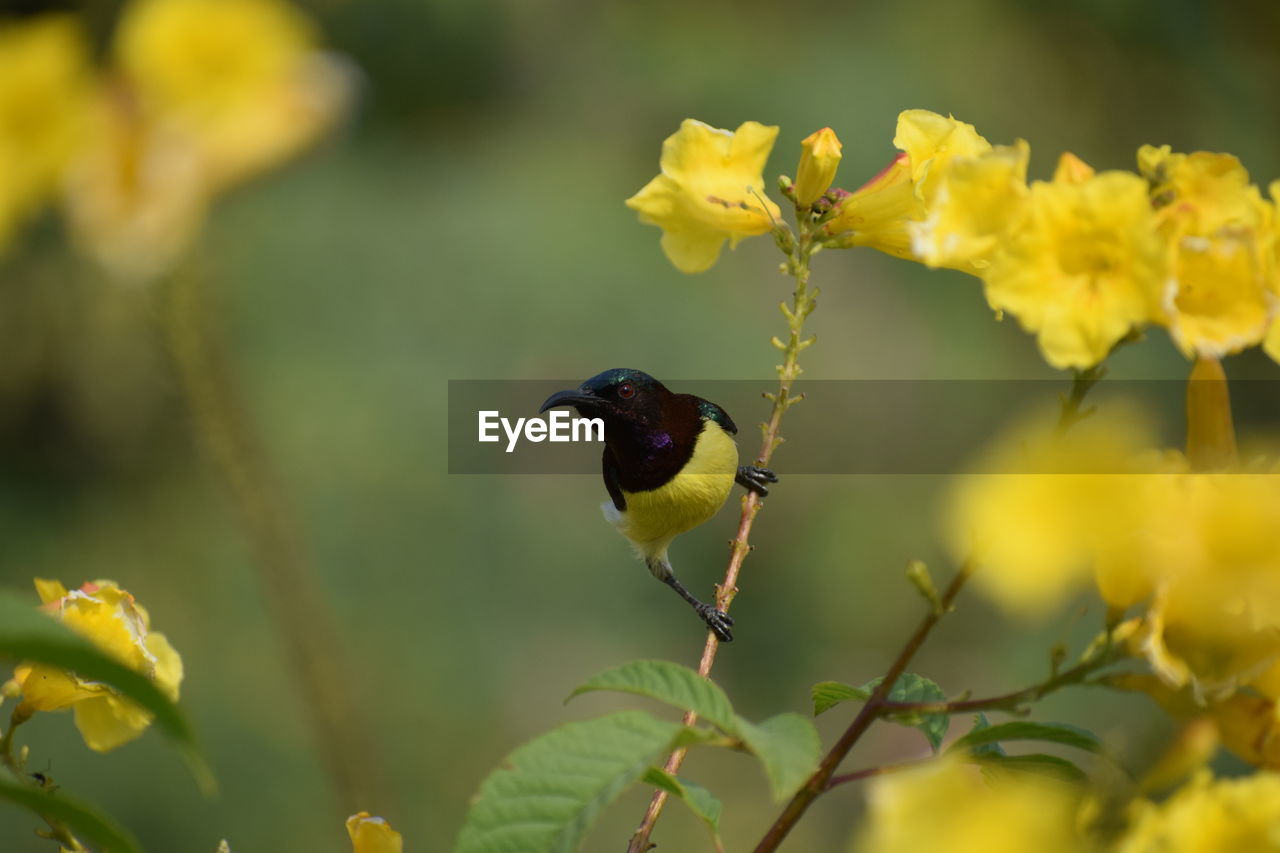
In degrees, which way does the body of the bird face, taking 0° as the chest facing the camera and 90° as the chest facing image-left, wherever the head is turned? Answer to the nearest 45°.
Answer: approximately 45°
